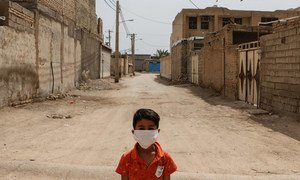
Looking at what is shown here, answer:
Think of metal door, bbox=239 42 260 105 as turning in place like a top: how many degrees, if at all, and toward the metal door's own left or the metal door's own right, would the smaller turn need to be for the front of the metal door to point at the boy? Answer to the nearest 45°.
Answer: approximately 45° to the metal door's own left

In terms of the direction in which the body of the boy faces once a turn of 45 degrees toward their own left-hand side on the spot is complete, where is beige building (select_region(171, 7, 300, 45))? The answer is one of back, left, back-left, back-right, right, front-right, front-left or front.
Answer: back-left

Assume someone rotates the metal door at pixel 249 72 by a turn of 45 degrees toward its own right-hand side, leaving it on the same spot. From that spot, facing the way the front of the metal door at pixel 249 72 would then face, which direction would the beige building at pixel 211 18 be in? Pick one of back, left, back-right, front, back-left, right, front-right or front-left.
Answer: right

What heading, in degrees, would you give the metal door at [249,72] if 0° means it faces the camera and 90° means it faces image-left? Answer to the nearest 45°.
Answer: approximately 45°

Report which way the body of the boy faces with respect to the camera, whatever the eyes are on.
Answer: toward the camera

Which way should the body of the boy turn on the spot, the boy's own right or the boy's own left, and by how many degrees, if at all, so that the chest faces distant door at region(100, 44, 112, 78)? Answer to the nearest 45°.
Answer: approximately 180°

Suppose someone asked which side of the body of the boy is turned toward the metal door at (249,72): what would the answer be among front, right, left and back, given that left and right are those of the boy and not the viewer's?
back

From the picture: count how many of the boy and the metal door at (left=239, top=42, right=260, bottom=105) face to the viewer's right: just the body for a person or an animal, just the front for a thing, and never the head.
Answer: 0
